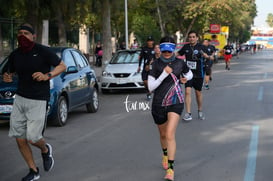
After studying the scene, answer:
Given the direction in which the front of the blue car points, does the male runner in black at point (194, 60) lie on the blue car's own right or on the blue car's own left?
on the blue car's own left

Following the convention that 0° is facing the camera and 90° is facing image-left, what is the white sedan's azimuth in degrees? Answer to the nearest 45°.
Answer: approximately 0°

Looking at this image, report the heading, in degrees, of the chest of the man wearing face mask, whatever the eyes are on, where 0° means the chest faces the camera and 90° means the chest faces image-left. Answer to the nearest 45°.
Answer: approximately 45°

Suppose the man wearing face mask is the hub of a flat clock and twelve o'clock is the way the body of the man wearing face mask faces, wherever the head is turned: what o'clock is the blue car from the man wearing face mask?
The blue car is roughly at 5 o'clock from the man wearing face mask.

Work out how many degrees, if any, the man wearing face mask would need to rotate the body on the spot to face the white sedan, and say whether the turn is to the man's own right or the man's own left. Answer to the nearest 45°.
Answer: approximately 135° to the man's own right

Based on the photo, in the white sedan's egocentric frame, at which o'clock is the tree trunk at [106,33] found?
The tree trunk is roughly at 6 o'clock from the white sedan.

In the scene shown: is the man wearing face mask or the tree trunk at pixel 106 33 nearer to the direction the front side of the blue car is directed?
the man wearing face mask

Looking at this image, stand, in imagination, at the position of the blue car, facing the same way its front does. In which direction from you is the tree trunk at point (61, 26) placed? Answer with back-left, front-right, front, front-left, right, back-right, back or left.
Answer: back-right

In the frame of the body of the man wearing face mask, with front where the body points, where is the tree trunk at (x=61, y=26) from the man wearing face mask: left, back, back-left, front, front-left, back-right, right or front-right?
back-right

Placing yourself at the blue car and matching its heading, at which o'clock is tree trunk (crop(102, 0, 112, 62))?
The tree trunk is roughly at 5 o'clock from the blue car.
